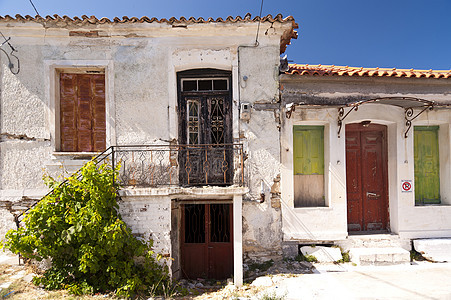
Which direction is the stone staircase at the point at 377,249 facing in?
toward the camera

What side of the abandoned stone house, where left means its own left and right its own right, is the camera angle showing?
front

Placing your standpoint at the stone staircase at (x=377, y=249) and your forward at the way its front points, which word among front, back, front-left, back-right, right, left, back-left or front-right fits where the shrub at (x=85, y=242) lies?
front-right

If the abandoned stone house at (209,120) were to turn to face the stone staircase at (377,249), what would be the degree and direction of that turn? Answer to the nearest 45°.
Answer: approximately 90° to its left
